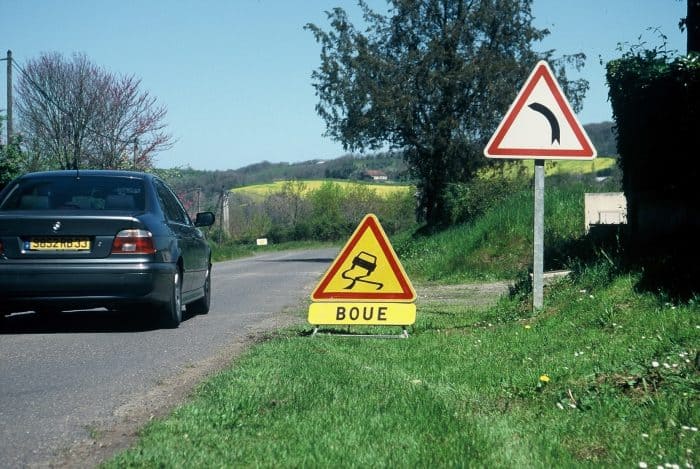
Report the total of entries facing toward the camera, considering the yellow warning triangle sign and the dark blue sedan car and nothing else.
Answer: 1

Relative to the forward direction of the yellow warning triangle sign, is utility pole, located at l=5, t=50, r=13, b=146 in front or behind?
behind

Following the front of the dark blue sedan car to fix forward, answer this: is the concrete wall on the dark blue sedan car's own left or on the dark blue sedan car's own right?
on the dark blue sedan car's own right

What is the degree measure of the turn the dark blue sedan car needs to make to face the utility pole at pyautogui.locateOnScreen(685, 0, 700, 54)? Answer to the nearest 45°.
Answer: approximately 90° to its right

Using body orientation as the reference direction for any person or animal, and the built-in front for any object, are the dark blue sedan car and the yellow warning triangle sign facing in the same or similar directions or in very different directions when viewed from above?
very different directions

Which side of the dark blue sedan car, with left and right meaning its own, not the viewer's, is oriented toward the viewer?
back

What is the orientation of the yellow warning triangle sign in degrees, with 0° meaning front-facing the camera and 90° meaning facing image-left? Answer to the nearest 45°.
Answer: approximately 0°

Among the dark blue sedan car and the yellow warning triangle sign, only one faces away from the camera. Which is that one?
the dark blue sedan car

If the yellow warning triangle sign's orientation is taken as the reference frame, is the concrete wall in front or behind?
behind

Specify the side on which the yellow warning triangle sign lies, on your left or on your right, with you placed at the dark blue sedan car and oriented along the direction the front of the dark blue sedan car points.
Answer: on your right
